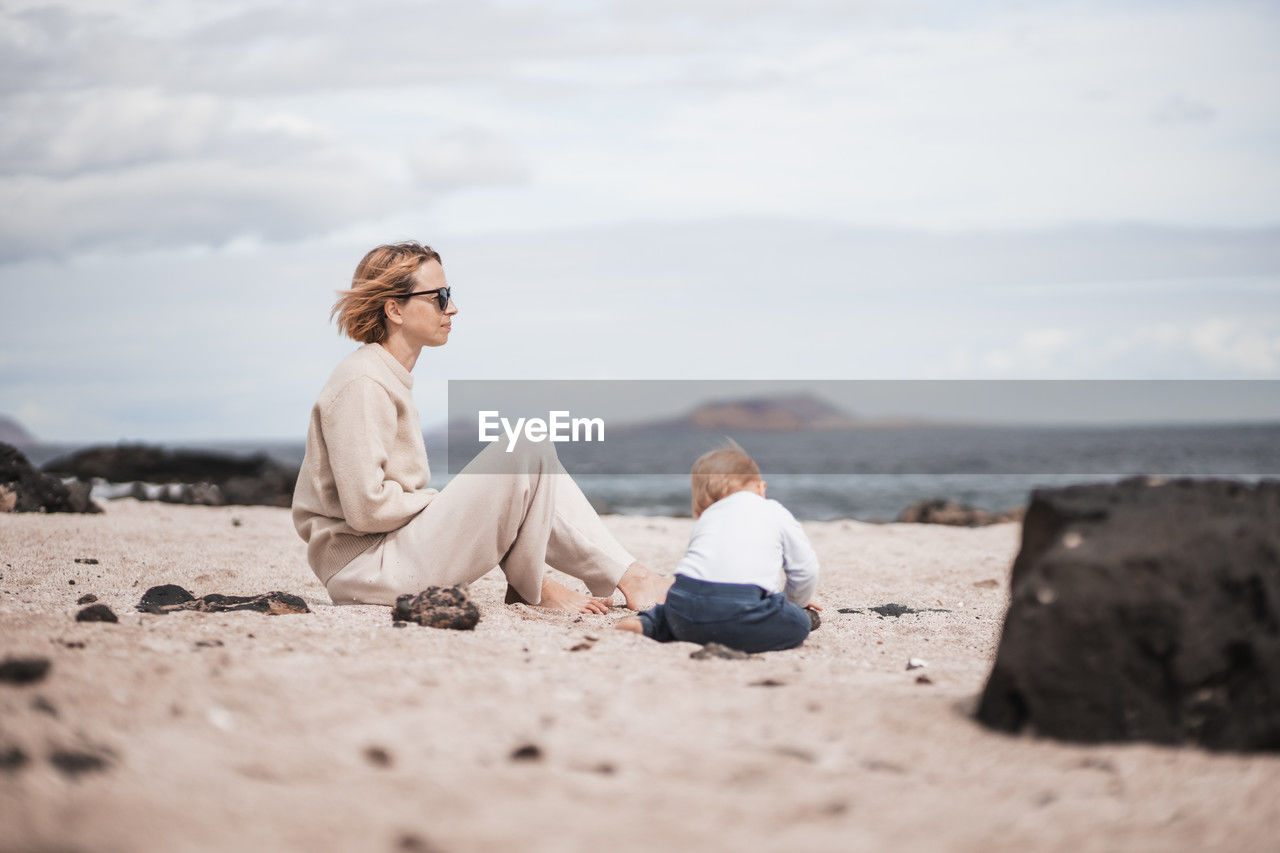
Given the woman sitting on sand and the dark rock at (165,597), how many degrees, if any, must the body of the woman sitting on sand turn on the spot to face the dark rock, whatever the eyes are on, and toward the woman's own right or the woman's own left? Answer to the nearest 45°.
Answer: approximately 135° to the woman's own left

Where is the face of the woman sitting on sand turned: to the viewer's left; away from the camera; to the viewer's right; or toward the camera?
to the viewer's right

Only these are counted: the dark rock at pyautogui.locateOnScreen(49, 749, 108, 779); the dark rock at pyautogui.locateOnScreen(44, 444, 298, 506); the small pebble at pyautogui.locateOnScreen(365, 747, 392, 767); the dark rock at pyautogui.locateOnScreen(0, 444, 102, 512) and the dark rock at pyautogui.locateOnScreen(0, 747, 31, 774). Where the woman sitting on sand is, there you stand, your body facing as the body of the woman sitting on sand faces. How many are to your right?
3

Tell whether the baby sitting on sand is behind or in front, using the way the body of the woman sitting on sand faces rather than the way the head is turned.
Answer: in front

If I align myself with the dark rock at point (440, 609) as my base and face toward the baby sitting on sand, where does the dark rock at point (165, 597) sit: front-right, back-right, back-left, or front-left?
back-left

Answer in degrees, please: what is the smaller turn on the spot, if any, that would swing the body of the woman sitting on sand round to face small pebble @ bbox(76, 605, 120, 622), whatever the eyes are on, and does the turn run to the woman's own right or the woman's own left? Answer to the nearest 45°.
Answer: approximately 135° to the woman's own right

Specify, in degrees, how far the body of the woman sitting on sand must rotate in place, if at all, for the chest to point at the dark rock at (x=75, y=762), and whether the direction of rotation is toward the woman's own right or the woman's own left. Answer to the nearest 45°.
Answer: approximately 90° to the woman's own right

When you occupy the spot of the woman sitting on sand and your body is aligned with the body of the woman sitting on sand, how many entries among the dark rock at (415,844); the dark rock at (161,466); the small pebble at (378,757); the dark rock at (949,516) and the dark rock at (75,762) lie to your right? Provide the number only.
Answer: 3

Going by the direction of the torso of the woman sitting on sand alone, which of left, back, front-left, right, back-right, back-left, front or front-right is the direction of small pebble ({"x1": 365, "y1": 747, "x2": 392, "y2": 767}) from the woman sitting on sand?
right

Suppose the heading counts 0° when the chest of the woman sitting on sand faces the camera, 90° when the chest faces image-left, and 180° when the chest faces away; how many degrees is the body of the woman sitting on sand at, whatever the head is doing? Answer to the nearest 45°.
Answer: approximately 270°
